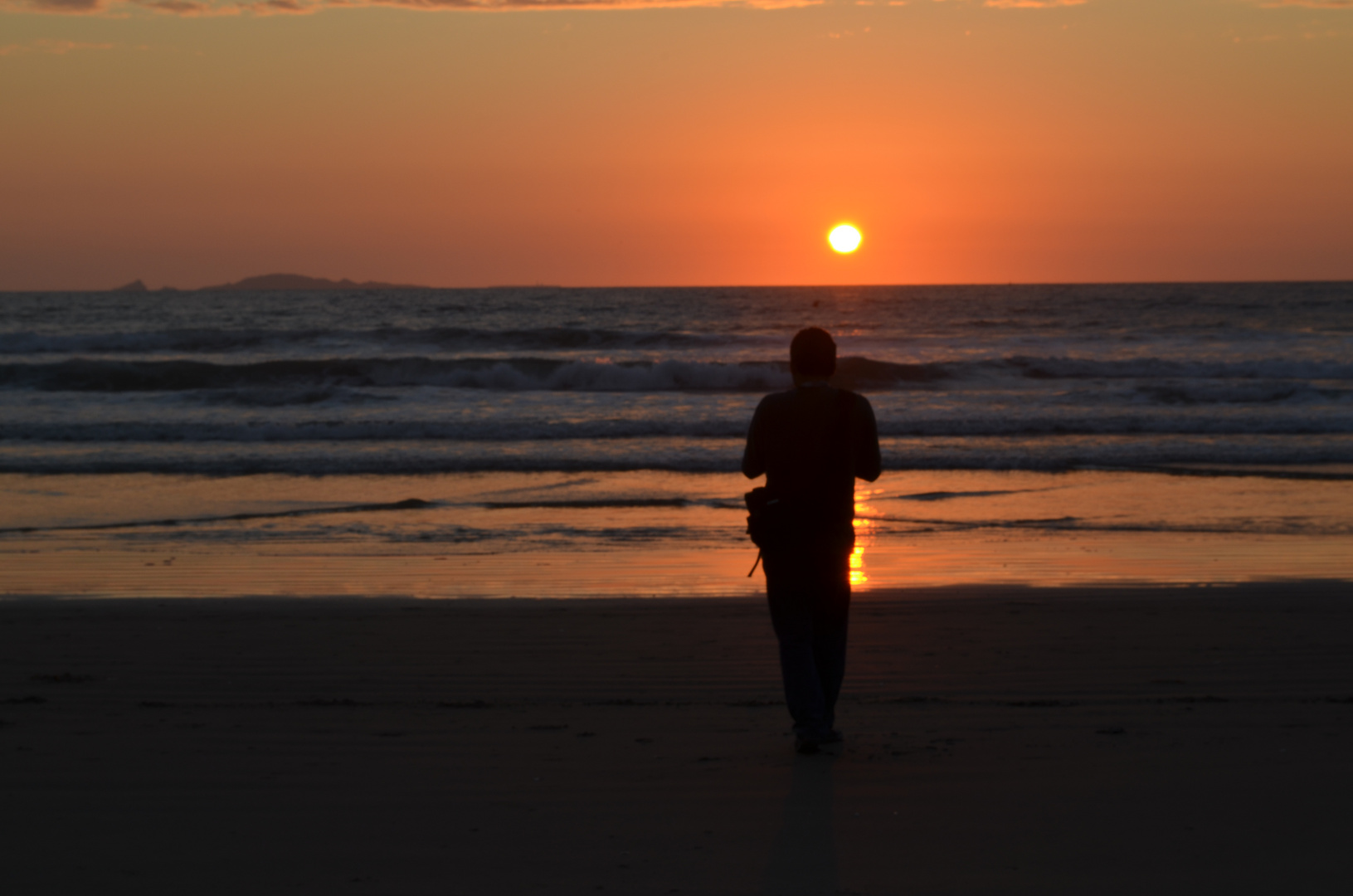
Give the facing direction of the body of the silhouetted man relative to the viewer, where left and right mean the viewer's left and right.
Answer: facing away from the viewer

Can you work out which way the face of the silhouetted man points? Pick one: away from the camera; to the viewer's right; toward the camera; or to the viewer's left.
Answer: away from the camera
